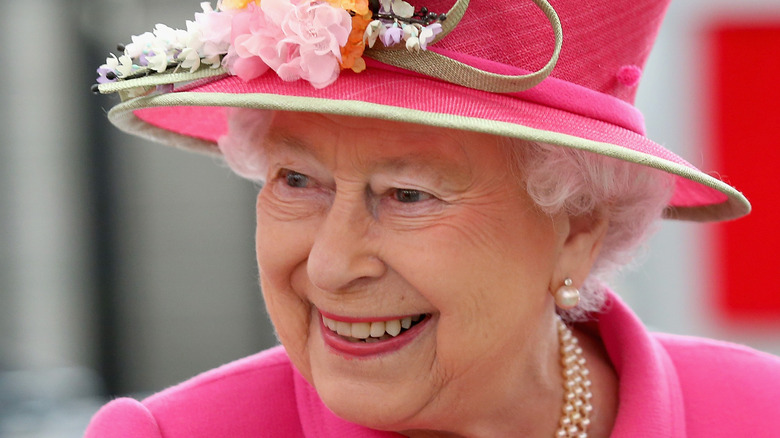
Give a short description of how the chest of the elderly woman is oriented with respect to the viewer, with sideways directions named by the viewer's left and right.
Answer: facing the viewer and to the left of the viewer

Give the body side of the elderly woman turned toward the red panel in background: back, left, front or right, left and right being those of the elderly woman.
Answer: back

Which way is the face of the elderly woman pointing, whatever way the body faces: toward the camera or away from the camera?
toward the camera
